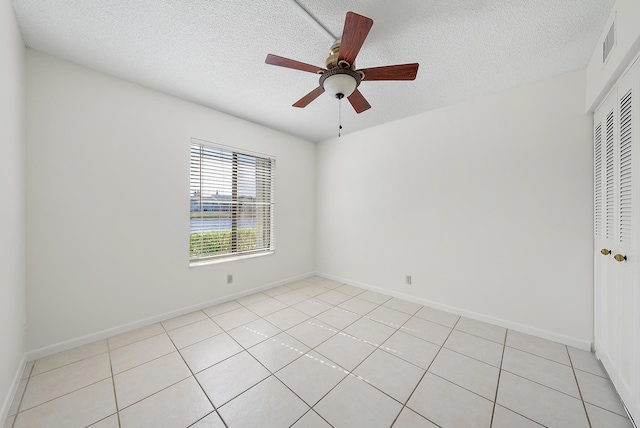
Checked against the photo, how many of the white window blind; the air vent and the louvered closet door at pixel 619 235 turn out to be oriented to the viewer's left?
2

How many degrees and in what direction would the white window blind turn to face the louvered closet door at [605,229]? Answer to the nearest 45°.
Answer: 0° — it already faces it

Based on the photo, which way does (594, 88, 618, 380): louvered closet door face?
to the viewer's left

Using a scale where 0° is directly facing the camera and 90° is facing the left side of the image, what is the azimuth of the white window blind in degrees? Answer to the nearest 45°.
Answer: approximately 315°

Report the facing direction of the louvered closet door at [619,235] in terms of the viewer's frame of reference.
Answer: facing to the left of the viewer

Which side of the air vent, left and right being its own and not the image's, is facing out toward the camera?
left
